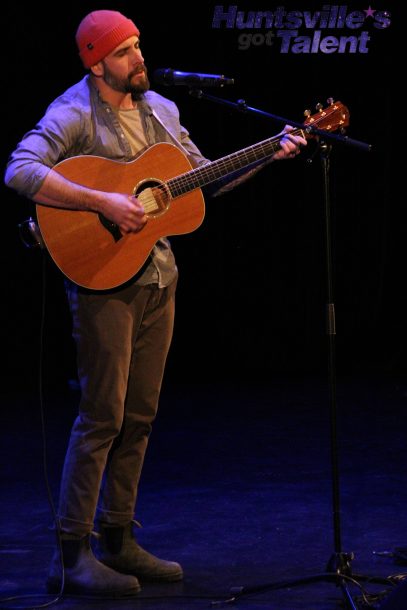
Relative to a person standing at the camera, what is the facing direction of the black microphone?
facing to the left of the viewer

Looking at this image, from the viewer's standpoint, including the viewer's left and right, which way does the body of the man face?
facing the viewer and to the right of the viewer

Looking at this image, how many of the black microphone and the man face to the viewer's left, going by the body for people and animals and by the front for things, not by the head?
1

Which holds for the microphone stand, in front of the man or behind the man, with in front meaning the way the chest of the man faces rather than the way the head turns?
in front
